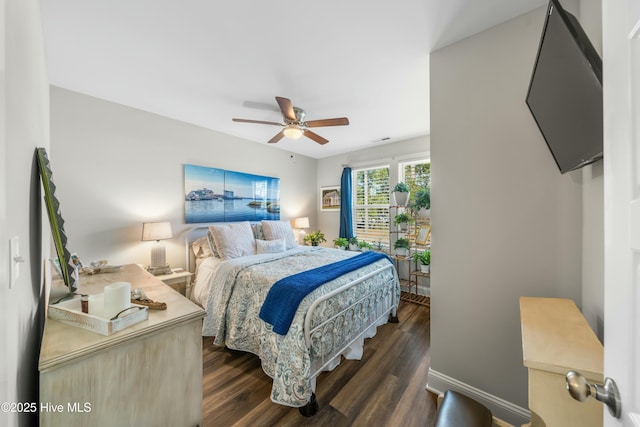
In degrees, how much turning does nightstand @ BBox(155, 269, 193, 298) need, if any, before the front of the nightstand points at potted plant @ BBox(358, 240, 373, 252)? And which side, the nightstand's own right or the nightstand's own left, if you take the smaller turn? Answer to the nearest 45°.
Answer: approximately 45° to the nightstand's own left

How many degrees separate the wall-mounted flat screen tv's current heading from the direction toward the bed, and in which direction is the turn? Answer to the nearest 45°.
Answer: approximately 45° to its right

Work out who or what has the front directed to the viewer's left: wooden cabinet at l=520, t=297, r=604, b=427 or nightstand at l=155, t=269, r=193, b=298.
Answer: the wooden cabinet

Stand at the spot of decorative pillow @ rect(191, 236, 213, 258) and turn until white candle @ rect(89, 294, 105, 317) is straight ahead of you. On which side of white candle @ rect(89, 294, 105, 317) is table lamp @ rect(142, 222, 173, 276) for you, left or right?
right

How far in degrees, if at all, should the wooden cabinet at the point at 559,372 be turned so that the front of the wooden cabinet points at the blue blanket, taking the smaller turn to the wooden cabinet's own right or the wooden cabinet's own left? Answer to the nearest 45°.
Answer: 0° — it already faces it

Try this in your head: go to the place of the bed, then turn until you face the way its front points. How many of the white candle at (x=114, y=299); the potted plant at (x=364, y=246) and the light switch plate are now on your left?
1

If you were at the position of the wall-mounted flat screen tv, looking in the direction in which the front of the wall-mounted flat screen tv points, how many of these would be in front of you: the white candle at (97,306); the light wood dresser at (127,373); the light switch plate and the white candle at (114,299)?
4

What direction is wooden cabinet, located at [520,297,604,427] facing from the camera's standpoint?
to the viewer's left

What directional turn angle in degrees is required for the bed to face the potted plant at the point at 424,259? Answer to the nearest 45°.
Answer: approximately 90° to its left

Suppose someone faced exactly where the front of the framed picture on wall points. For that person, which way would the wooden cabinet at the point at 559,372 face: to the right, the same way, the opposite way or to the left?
to the right
